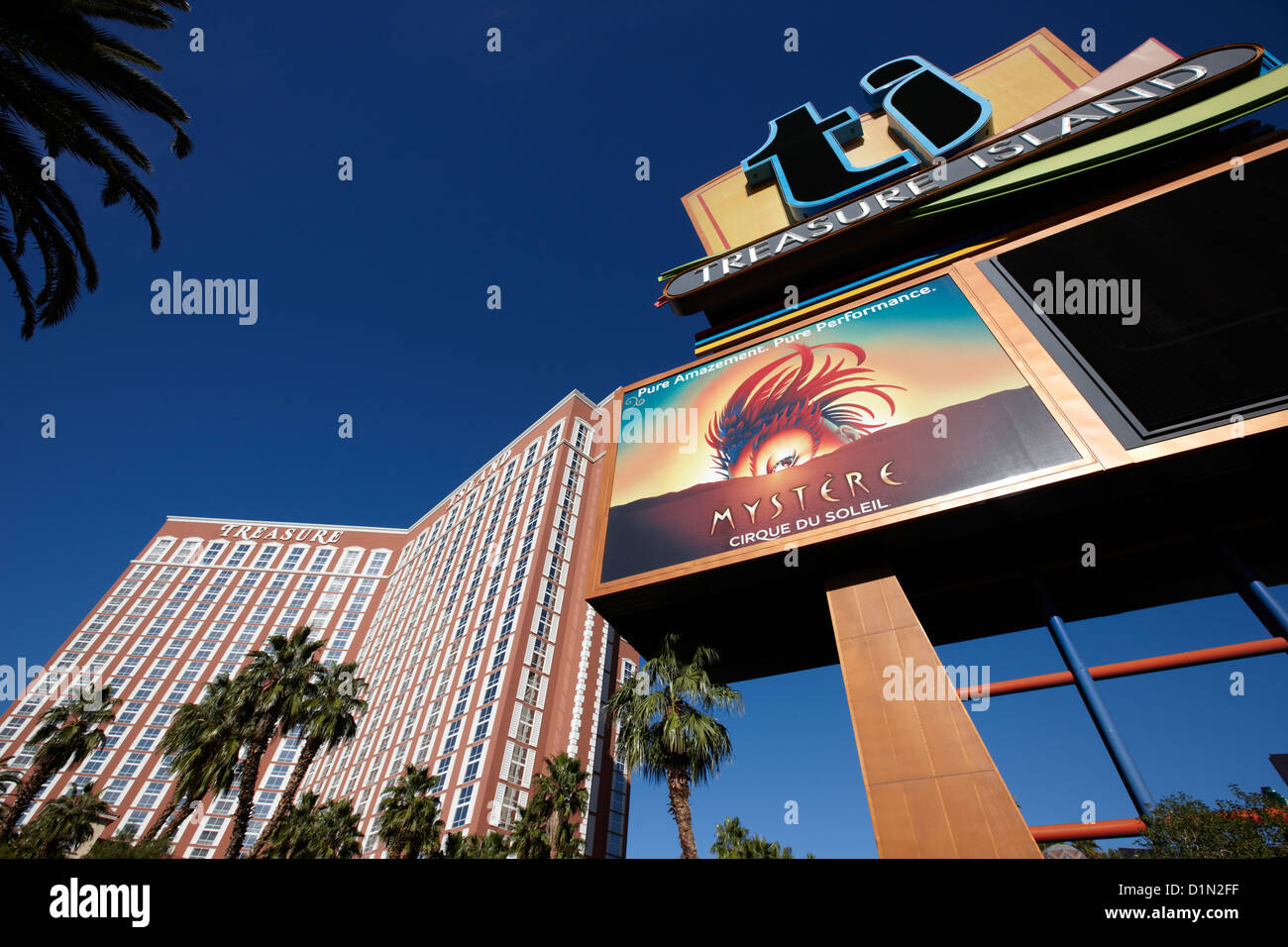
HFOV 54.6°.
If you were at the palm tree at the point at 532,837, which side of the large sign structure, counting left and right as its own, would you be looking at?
right

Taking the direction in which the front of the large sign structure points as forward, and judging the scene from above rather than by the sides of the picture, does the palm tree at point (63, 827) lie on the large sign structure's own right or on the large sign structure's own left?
on the large sign structure's own right

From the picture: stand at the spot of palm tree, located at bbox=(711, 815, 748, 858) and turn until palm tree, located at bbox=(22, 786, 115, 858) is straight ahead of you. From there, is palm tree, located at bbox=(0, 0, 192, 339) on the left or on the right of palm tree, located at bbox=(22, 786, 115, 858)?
left

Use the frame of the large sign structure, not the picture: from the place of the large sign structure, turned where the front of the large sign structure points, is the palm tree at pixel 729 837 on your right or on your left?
on your right

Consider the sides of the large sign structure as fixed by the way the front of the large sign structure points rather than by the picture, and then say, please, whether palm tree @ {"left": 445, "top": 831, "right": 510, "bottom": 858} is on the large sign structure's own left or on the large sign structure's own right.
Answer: on the large sign structure's own right

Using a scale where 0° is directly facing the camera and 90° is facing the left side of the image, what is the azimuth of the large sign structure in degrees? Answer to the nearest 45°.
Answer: approximately 45°

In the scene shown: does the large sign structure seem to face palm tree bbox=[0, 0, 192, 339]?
yes

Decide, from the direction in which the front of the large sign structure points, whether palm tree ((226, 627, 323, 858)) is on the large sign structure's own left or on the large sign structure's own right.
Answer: on the large sign structure's own right
